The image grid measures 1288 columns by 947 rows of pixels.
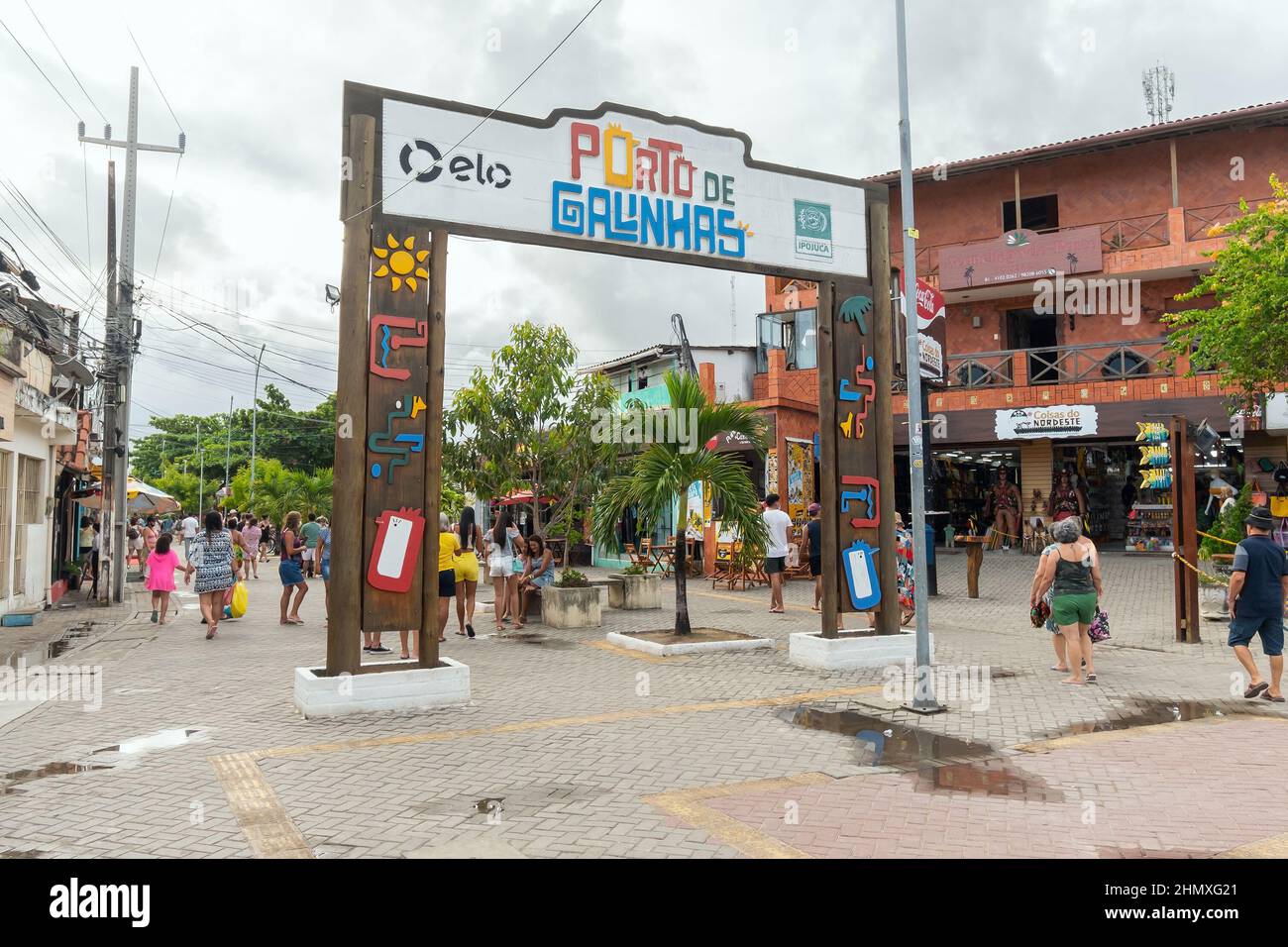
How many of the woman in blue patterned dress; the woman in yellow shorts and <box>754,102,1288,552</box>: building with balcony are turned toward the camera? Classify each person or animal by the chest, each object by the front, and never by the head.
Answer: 1

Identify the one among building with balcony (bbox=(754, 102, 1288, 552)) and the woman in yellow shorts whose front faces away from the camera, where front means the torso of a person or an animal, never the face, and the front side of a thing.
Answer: the woman in yellow shorts

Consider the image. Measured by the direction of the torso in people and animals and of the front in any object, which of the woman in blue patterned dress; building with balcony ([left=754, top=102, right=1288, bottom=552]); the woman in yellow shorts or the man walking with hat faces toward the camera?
the building with balcony

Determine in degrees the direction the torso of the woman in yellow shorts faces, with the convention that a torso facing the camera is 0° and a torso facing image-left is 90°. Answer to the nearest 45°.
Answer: approximately 180°

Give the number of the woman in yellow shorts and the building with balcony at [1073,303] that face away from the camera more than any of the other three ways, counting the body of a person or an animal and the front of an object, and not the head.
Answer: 1

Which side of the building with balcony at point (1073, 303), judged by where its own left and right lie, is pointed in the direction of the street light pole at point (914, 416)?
front

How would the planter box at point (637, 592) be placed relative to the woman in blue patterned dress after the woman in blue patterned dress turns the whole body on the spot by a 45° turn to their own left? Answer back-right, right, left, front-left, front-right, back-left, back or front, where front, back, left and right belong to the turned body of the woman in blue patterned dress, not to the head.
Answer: back-right

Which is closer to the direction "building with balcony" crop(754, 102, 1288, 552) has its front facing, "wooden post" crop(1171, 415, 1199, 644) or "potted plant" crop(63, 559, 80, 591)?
the wooden post

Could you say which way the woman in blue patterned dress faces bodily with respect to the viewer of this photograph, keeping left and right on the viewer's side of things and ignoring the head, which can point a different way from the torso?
facing away from the viewer

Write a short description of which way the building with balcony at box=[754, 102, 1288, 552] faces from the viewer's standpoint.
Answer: facing the viewer

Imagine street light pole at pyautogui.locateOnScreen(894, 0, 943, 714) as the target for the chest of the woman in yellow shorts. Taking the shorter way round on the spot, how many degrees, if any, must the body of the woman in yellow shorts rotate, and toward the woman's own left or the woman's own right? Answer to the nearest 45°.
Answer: approximately 135° to the woman's own right

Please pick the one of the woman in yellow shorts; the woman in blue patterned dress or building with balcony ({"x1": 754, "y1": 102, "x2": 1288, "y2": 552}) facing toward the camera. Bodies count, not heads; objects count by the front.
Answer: the building with balcony

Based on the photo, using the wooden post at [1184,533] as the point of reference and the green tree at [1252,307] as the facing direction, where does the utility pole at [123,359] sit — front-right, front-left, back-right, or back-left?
back-left

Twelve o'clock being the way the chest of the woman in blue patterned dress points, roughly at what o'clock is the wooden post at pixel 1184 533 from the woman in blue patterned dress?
The wooden post is roughly at 4 o'clock from the woman in blue patterned dress.
